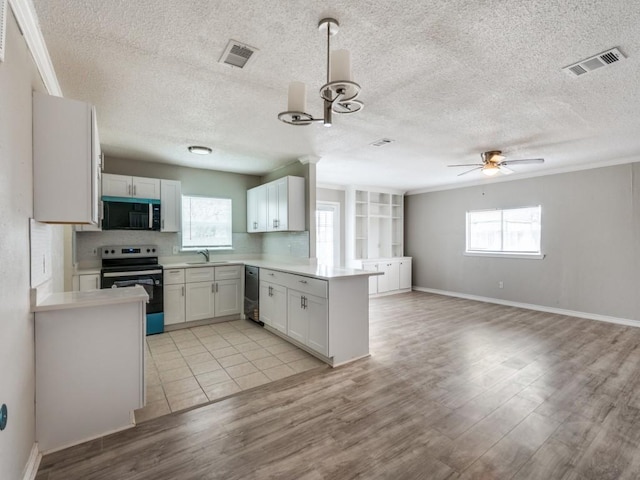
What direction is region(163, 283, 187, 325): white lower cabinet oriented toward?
toward the camera

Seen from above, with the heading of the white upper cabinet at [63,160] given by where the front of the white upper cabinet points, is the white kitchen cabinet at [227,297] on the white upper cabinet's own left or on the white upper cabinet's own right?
on the white upper cabinet's own left

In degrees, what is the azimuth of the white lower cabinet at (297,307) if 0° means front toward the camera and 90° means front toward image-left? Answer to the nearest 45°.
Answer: approximately 45°

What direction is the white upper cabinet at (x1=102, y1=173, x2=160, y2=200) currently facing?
toward the camera

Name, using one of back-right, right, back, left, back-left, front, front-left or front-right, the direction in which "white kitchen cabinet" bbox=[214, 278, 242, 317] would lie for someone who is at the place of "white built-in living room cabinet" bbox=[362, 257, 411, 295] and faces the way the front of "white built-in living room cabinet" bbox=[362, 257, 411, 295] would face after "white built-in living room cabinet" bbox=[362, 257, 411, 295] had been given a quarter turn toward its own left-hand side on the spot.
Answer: back

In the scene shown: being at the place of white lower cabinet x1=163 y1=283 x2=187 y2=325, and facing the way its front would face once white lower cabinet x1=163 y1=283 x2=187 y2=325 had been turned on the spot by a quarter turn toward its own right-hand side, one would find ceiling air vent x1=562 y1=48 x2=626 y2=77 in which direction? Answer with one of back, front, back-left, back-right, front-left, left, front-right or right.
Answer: back-left

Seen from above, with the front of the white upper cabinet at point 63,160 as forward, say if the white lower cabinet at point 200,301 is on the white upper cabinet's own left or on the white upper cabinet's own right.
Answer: on the white upper cabinet's own left

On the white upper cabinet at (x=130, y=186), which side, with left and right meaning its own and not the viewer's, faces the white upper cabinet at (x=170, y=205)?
left

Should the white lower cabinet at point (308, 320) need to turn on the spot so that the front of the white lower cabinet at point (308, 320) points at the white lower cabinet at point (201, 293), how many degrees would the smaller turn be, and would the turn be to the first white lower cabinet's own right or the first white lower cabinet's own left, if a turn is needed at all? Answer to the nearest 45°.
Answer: approximately 90° to the first white lower cabinet's own right
